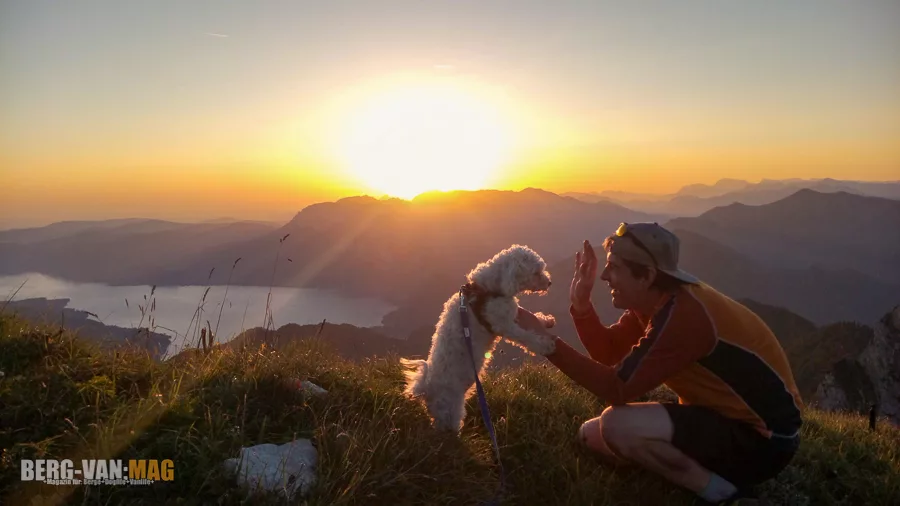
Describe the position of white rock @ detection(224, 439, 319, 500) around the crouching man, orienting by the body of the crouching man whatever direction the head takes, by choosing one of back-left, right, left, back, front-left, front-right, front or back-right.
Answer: front-left

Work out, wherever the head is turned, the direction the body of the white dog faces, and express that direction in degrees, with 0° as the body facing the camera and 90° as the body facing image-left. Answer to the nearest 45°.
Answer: approximately 270°

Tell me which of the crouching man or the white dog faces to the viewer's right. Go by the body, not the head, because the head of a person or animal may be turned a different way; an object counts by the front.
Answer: the white dog

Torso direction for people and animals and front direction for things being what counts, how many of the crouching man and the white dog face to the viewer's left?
1

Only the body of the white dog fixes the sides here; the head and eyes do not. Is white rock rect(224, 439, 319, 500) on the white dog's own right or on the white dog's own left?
on the white dog's own right

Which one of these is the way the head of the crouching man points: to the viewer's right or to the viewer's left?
to the viewer's left

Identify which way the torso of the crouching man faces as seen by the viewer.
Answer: to the viewer's left

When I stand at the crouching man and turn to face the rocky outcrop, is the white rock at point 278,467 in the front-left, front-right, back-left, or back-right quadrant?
back-left

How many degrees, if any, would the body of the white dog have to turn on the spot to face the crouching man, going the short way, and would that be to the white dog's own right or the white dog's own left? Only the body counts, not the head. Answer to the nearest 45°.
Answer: approximately 45° to the white dog's own right

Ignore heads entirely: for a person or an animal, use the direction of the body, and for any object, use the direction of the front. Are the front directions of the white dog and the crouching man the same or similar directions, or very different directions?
very different directions
